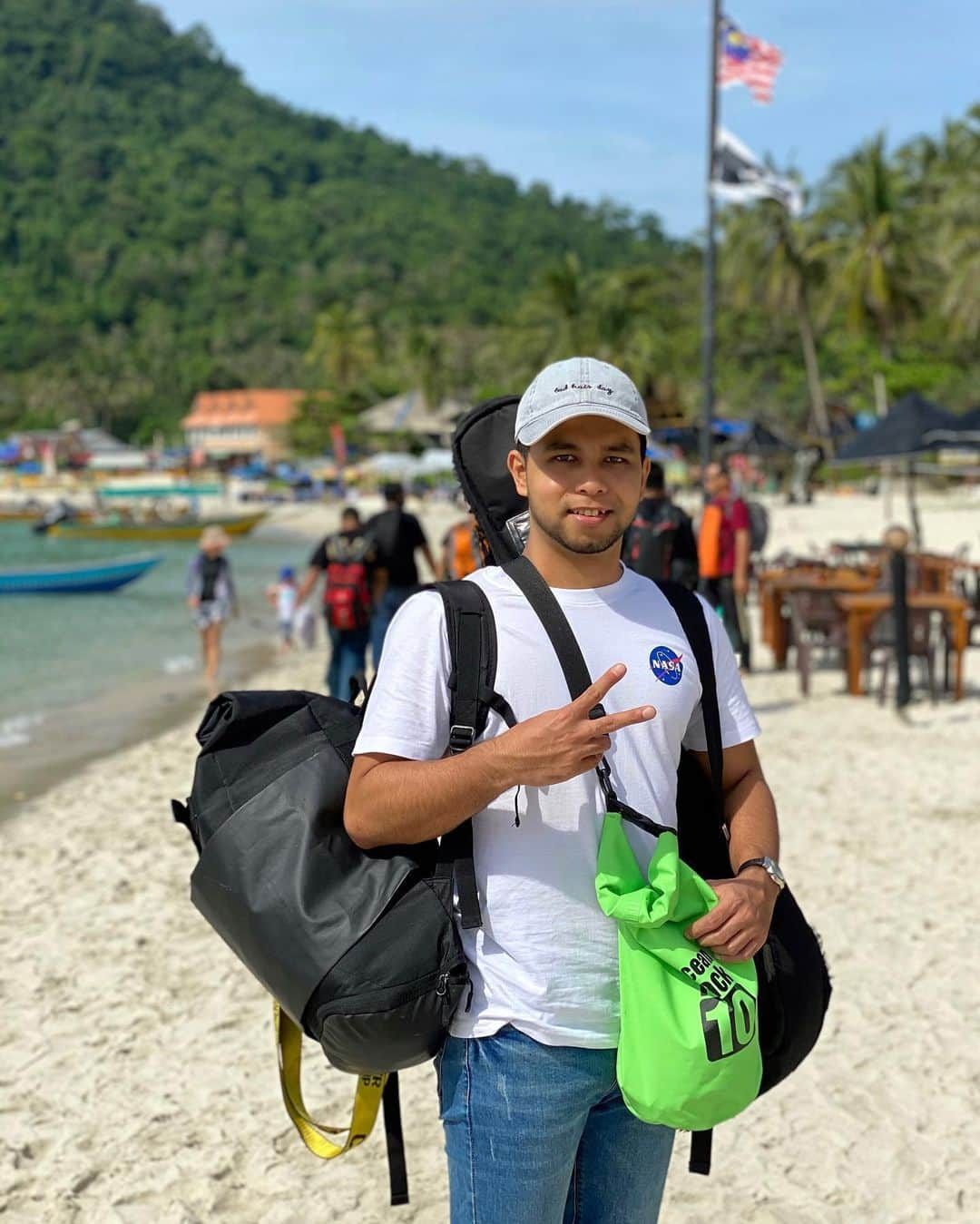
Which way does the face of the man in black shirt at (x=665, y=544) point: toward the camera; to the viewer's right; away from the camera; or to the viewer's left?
away from the camera

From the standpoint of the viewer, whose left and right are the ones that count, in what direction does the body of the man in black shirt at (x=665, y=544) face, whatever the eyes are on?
facing away from the viewer

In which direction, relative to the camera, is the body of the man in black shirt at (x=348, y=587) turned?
away from the camera

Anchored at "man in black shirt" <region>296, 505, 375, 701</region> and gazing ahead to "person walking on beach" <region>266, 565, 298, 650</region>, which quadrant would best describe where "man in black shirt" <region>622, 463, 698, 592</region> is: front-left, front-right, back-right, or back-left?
back-right

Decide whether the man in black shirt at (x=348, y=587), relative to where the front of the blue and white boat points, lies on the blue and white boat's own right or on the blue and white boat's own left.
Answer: on the blue and white boat's own right

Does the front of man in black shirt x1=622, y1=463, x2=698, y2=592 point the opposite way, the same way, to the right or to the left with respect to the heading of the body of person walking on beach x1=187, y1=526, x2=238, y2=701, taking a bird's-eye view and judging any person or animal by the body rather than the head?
the opposite way

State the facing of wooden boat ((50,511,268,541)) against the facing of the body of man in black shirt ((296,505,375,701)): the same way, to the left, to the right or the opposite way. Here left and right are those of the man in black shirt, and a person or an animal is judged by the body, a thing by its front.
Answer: to the right

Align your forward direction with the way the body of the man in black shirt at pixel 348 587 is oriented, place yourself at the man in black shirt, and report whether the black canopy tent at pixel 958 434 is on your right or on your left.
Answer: on your right
